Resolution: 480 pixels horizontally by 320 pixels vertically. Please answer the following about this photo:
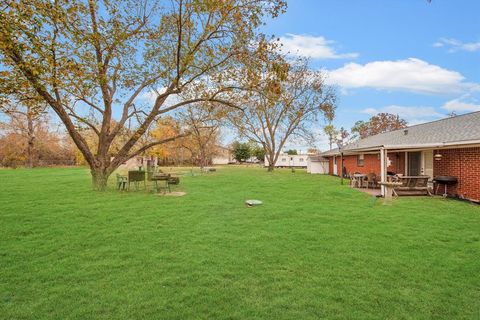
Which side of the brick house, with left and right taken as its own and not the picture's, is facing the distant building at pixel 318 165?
left
